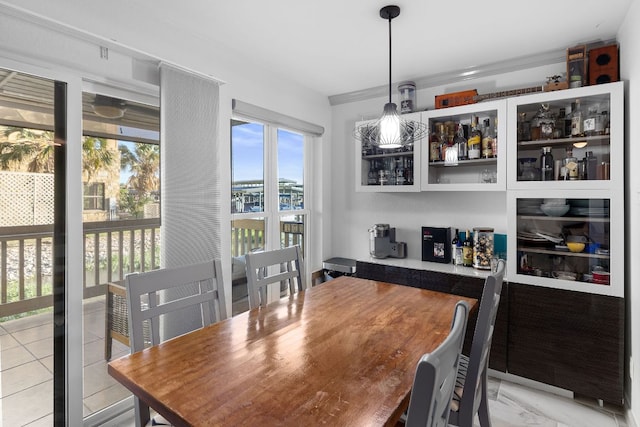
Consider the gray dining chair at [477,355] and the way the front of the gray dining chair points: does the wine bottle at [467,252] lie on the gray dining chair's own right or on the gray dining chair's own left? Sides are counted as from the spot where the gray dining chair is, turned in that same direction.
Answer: on the gray dining chair's own right

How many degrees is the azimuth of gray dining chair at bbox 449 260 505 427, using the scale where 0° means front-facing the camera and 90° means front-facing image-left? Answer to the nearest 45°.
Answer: approximately 90°

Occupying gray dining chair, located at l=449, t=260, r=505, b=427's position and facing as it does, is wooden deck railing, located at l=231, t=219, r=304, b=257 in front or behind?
in front

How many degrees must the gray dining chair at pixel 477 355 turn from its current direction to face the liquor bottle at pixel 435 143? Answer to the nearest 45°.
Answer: approximately 90° to its right

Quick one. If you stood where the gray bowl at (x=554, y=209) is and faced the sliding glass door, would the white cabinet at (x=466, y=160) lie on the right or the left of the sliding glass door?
right

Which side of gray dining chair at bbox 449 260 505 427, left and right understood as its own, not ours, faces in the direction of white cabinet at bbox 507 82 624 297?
right

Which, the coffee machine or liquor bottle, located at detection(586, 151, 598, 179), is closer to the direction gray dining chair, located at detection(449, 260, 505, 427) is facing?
the coffee machine

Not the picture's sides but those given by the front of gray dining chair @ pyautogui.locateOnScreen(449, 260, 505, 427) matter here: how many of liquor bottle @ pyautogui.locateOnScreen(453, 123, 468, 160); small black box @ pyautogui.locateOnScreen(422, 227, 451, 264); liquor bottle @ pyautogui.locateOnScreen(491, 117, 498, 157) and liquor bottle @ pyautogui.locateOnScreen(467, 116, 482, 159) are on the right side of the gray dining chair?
4

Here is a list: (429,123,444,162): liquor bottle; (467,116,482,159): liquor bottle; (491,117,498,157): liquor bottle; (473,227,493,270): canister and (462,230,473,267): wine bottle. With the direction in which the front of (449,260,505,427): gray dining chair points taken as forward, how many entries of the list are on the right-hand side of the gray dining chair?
5

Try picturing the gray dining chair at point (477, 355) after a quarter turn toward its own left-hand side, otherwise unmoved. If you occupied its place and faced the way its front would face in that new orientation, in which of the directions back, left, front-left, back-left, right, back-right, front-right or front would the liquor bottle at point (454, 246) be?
back

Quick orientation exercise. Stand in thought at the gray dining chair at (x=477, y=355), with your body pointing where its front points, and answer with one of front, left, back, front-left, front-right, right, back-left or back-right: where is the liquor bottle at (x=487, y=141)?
right

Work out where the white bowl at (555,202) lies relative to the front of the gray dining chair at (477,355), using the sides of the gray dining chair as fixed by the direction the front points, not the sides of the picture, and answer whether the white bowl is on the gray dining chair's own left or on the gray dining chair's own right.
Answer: on the gray dining chair's own right

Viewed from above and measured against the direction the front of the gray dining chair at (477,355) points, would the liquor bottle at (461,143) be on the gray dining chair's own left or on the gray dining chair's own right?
on the gray dining chair's own right

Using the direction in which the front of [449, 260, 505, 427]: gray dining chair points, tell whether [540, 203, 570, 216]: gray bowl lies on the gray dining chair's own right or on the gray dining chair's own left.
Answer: on the gray dining chair's own right

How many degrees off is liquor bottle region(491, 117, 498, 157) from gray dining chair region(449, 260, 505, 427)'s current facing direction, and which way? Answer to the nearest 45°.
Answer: approximately 90° to its right

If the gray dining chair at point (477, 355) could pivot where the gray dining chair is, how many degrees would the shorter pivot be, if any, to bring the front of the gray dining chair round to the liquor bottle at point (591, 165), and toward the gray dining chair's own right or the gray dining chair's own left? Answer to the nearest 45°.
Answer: approximately 135° to the gray dining chair's own right

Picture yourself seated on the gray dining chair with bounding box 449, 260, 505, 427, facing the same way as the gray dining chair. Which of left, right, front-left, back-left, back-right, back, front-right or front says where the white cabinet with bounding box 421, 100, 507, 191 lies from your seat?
right

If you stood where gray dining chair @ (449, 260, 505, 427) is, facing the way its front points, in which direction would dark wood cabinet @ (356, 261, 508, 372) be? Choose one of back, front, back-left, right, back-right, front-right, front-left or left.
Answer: right

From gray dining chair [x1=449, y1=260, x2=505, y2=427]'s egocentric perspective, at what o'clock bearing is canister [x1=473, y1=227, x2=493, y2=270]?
The canister is roughly at 3 o'clock from the gray dining chair.
